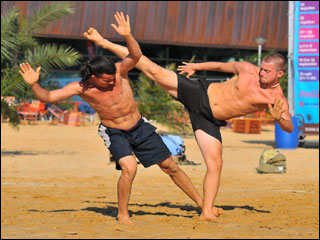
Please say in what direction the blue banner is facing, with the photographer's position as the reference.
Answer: facing the viewer

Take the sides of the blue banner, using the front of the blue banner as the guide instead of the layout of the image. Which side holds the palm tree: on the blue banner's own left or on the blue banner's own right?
on the blue banner's own right
